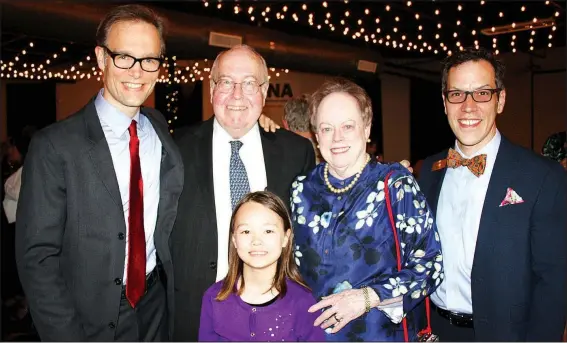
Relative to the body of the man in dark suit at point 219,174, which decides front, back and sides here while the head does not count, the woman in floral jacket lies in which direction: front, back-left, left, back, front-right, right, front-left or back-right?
front-left

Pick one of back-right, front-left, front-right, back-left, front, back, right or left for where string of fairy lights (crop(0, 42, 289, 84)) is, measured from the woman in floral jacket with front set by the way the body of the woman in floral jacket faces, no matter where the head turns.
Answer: right

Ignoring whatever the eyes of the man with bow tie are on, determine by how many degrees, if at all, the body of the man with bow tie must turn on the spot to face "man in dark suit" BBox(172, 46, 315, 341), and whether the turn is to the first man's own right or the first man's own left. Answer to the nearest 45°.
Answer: approximately 45° to the first man's own right

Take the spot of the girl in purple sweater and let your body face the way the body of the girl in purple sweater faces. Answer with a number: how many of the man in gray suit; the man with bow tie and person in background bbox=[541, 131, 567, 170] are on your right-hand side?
1

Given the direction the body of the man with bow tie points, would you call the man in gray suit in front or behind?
in front

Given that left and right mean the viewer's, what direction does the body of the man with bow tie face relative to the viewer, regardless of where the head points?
facing the viewer and to the left of the viewer

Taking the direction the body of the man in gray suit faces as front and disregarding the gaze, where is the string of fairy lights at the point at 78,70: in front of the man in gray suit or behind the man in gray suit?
behind

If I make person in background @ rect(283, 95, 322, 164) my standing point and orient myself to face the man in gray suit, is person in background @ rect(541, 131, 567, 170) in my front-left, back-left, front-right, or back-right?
back-left

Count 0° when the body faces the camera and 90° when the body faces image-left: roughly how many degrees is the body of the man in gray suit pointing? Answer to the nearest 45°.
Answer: approximately 315°

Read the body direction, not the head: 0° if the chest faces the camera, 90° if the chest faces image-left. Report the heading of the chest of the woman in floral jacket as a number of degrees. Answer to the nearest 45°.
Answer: approximately 45°

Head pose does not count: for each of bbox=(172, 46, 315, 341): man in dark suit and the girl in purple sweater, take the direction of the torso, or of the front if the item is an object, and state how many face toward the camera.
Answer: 2

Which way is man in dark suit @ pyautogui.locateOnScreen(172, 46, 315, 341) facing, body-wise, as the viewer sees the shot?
toward the camera

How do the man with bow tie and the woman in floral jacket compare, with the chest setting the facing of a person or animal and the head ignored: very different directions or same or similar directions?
same or similar directions
